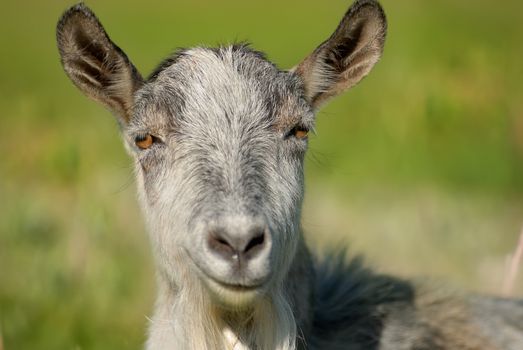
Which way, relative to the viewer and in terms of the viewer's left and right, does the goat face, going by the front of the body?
facing the viewer and to the left of the viewer
